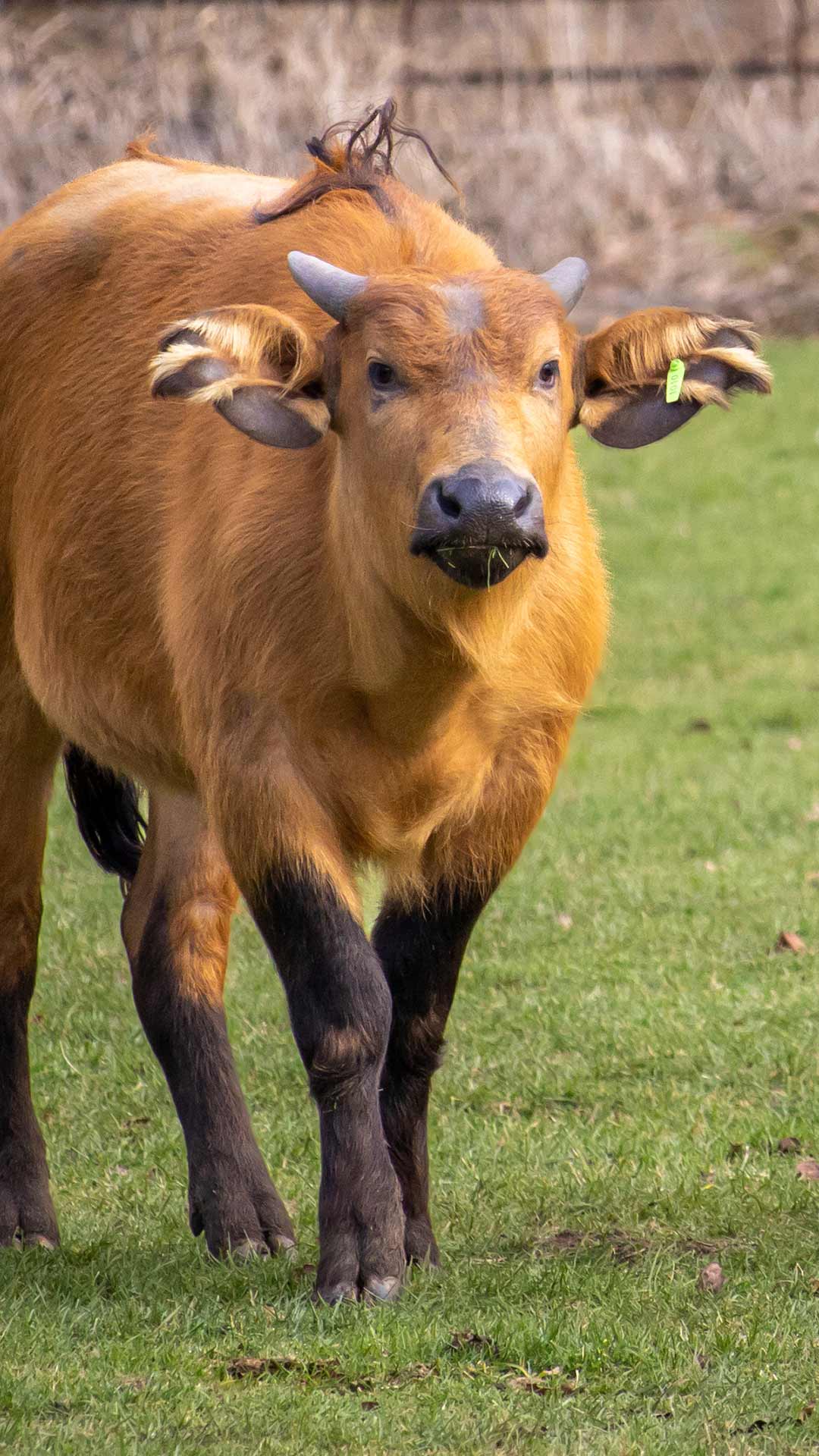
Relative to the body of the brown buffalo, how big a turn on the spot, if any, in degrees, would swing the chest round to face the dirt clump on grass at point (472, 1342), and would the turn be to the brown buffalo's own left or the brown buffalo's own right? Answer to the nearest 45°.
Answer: approximately 45° to the brown buffalo's own right

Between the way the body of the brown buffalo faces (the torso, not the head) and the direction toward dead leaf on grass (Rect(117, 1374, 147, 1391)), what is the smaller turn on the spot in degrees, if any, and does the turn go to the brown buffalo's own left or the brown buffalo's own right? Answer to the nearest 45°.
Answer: approximately 45° to the brown buffalo's own right

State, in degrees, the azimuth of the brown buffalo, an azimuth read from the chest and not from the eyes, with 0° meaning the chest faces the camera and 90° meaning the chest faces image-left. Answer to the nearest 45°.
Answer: approximately 315°

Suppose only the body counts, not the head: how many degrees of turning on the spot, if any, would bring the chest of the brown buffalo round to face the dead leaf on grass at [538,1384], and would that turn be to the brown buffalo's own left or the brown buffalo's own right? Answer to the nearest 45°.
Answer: approximately 45° to the brown buffalo's own right
